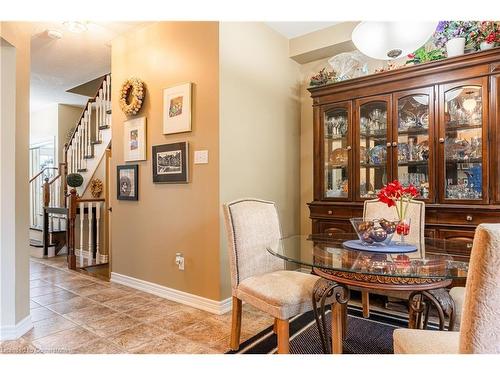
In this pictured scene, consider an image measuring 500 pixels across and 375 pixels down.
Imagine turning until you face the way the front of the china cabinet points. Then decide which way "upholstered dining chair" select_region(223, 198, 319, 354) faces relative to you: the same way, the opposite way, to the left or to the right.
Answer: to the left

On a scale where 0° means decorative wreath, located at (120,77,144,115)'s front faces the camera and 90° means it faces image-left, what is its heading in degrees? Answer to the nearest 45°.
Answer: approximately 45°

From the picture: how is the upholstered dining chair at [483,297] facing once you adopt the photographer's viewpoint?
facing away from the viewer and to the left of the viewer

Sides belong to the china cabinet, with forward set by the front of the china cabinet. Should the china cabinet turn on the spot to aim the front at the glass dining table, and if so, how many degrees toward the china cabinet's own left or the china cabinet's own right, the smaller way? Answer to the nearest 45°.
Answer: approximately 45° to the china cabinet's own left

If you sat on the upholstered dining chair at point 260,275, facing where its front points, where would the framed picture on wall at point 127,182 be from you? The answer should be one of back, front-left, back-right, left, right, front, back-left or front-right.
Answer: back

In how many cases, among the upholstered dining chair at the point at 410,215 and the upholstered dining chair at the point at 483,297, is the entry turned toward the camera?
1

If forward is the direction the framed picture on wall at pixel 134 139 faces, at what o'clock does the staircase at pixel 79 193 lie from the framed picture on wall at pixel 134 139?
The staircase is roughly at 4 o'clock from the framed picture on wall.

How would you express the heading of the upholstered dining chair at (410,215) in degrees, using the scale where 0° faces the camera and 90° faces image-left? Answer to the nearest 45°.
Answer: approximately 0°
